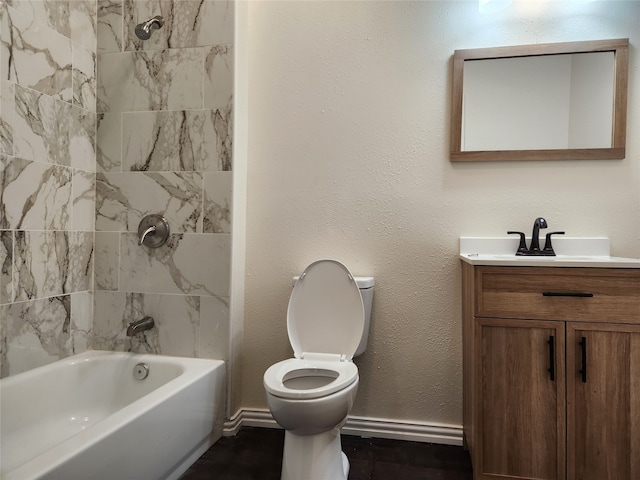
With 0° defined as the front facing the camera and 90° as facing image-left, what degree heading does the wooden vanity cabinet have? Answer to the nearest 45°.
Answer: approximately 0°

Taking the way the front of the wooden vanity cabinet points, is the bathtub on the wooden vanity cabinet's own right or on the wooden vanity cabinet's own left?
on the wooden vanity cabinet's own right
